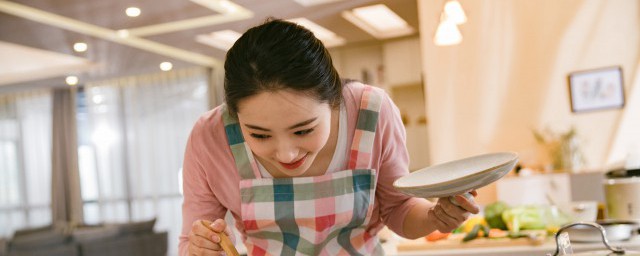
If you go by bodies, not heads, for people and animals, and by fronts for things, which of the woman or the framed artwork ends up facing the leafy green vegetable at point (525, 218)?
the framed artwork

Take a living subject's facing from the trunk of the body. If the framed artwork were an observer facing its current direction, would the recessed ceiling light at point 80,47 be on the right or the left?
on its right

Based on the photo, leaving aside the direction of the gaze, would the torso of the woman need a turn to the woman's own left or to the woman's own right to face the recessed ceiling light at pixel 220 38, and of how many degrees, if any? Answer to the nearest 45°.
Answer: approximately 180°

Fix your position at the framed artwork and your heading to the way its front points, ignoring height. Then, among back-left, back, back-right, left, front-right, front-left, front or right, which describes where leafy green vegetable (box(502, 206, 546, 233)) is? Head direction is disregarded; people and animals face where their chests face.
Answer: front

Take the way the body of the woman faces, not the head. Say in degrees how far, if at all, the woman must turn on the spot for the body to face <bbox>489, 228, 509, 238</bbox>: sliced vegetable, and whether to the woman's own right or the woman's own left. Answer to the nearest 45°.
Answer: approximately 135° to the woman's own left

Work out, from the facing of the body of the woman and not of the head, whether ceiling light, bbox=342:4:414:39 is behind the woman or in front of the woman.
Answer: behind

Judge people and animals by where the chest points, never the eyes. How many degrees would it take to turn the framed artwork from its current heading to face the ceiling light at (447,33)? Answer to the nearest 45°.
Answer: approximately 45° to its right

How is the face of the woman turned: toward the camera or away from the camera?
toward the camera

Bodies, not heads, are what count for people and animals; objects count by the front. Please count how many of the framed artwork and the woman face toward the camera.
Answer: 2

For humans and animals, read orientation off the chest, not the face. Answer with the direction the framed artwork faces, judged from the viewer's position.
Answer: facing the viewer

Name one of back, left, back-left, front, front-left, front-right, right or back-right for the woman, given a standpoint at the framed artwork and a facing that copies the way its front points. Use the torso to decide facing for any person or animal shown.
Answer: front

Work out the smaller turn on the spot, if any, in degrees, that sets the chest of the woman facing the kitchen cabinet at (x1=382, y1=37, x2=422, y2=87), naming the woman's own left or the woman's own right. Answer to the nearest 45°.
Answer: approximately 180°

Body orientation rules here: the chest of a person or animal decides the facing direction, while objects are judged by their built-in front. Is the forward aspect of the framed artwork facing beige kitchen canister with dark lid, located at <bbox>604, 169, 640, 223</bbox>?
yes

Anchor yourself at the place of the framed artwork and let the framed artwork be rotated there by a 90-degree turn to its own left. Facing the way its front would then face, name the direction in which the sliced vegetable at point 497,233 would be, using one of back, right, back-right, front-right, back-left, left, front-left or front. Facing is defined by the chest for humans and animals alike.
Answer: right

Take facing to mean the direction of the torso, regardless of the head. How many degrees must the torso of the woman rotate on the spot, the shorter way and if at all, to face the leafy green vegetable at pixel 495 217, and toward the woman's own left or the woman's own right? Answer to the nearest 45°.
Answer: approximately 135° to the woman's own left

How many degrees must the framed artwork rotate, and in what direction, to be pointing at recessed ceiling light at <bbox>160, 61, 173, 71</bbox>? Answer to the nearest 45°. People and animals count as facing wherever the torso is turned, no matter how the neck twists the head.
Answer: approximately 90° to its right
